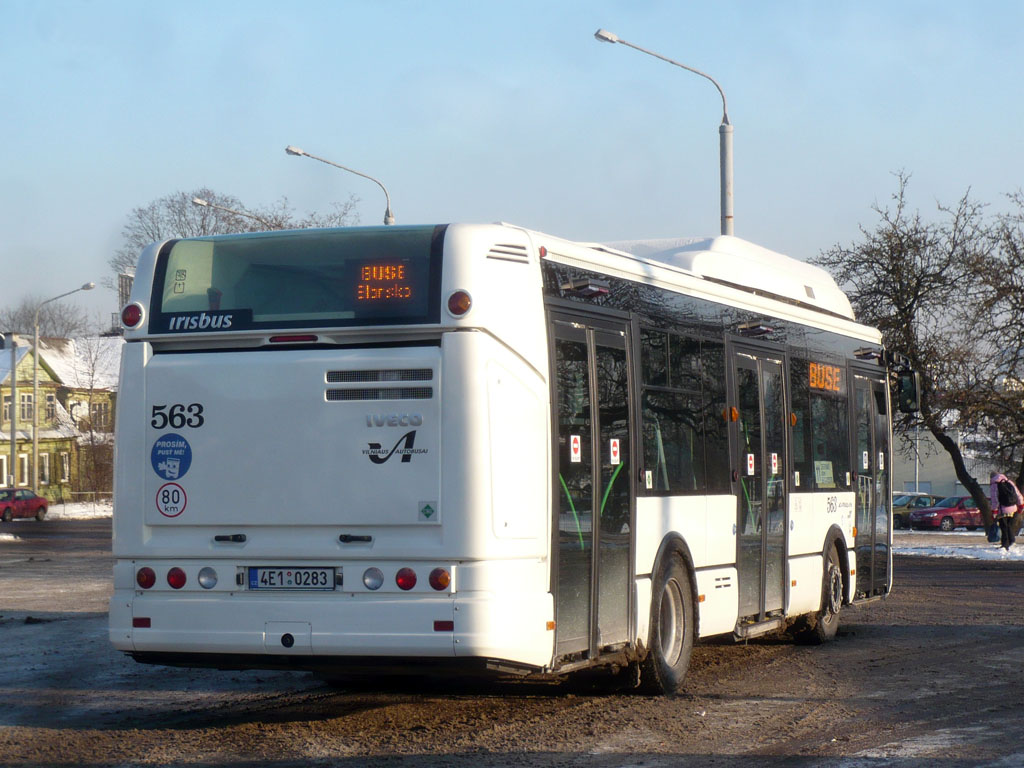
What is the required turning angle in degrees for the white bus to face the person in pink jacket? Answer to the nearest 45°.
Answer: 0° — it already faces them

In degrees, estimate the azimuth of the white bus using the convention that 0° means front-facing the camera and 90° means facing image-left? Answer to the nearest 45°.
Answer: approximately 225°

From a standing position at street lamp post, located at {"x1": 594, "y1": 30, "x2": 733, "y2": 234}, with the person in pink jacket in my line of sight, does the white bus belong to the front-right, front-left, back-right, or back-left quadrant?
back-right

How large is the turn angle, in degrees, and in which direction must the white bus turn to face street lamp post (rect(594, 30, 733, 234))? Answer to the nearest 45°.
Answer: approximately 45° to its left
